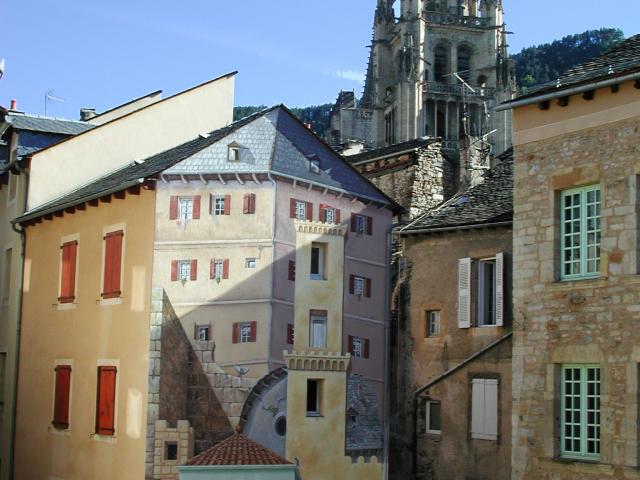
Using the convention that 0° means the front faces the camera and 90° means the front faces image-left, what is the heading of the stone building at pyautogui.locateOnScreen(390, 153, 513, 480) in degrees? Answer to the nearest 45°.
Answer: approximately 0°
